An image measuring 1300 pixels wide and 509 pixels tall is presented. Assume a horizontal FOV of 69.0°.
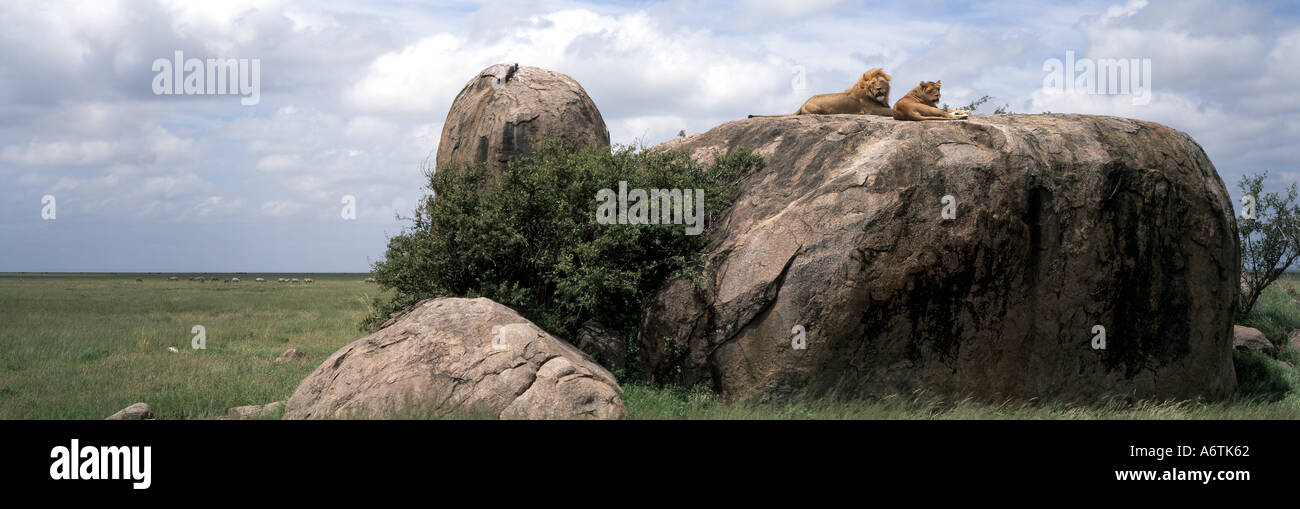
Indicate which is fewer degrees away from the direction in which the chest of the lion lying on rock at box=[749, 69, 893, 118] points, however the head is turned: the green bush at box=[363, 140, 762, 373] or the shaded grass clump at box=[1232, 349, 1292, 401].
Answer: the shaded grass clump

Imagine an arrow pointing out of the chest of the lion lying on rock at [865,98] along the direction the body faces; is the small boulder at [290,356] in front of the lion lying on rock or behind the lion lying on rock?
behind

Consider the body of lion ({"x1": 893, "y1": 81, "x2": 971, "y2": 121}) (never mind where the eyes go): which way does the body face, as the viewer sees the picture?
to the viewer's right

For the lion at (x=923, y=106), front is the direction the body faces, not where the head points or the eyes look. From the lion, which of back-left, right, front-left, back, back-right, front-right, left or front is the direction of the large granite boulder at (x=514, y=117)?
back

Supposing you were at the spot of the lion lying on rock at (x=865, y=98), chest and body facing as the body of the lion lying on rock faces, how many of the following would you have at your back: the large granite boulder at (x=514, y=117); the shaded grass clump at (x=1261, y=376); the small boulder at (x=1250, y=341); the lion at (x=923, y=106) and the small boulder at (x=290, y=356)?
2

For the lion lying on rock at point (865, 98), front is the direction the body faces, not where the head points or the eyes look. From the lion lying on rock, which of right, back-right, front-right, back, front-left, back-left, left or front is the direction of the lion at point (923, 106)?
front-right

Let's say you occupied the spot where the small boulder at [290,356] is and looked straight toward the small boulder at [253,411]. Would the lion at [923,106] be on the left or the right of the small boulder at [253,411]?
left

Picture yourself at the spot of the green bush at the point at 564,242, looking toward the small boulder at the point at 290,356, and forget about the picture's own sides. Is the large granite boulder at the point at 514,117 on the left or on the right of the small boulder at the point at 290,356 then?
right

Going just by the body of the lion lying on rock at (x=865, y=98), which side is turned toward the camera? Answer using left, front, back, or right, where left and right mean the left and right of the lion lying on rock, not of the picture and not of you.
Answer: right
